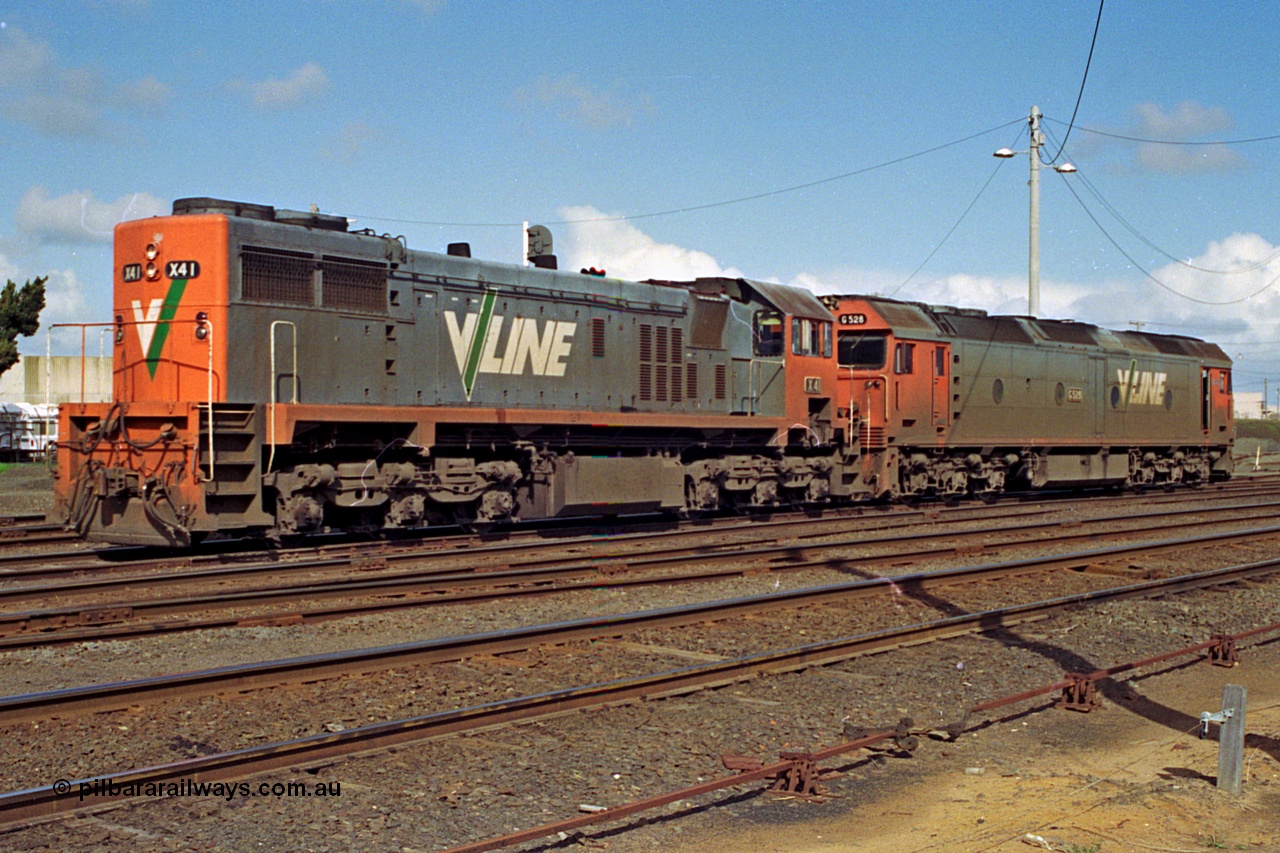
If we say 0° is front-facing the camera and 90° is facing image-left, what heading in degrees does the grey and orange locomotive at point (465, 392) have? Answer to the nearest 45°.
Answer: approximately 45°

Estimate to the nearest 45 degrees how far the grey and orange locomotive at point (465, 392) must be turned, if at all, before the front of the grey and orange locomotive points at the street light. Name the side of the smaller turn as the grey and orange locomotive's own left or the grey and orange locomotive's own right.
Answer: approximately 180°

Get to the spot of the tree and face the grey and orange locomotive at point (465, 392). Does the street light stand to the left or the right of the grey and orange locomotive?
left

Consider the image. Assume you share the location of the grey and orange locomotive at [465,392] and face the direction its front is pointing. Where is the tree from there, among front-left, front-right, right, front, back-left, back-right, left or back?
right
